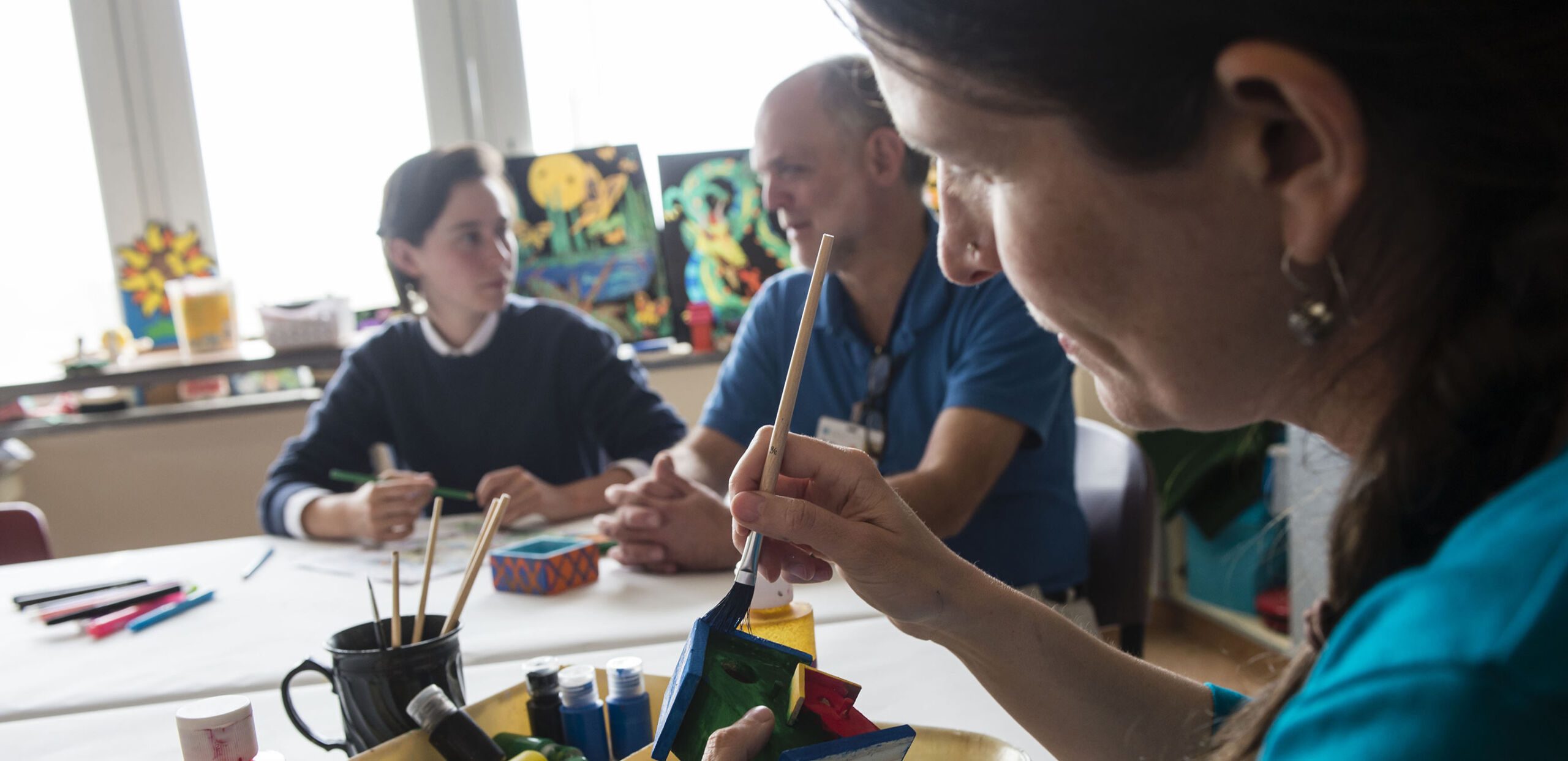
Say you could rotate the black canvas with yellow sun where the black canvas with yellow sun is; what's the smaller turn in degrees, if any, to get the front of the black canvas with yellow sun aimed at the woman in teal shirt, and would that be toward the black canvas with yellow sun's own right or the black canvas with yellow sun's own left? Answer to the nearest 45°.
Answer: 0° — it already faces them

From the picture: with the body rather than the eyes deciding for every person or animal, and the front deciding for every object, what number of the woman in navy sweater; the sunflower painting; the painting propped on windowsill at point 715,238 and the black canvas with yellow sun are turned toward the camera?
4

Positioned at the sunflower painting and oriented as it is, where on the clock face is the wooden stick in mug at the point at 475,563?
The wooden stick in mug is roughly at 12 o'clock from the sunflower painting.

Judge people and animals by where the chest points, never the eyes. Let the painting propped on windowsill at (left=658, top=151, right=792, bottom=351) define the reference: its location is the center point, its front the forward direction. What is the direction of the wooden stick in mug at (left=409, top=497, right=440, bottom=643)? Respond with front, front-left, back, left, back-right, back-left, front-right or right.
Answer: front

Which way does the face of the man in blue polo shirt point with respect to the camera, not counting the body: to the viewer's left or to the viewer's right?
to the viewer's left

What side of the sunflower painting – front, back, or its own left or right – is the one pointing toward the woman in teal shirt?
front

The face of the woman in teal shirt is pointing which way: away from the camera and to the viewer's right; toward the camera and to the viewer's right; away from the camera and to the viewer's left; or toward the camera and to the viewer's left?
away from the camera and to the viewer's left

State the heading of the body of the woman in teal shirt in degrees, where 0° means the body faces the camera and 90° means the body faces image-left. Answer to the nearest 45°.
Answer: approximately 90°

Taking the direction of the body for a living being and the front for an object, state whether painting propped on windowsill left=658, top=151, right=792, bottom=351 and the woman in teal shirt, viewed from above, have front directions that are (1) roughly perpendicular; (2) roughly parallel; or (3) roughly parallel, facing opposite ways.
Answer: roughly perpendicular

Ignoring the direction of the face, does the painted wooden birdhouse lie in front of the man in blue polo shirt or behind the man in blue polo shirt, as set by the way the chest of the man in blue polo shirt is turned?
in front

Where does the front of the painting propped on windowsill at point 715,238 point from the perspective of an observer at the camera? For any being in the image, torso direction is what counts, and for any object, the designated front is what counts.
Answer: facing the viewer

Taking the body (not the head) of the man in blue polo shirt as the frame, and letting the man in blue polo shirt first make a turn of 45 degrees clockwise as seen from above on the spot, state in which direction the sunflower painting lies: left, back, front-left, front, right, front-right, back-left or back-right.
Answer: front-right

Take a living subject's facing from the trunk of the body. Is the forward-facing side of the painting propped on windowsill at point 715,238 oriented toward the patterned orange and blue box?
yes

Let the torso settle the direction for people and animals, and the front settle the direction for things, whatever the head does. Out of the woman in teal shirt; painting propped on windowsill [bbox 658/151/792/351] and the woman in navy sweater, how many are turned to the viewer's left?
1

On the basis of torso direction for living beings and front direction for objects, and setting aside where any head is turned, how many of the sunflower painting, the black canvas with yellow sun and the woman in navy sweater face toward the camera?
3

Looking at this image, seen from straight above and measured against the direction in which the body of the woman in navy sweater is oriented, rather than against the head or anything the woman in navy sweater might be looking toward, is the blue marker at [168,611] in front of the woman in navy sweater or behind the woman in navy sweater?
in front

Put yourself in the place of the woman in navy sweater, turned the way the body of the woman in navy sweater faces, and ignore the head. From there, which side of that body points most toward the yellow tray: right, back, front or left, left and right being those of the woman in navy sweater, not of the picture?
front

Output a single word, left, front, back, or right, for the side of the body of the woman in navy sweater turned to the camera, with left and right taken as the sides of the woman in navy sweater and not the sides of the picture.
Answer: front

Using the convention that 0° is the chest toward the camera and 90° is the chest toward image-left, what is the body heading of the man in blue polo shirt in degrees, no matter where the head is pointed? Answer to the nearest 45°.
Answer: approximately 45°
